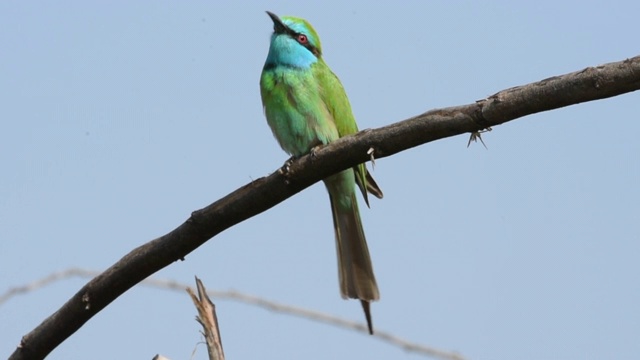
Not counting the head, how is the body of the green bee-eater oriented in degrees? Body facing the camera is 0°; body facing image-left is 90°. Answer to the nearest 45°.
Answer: approximately 45°
